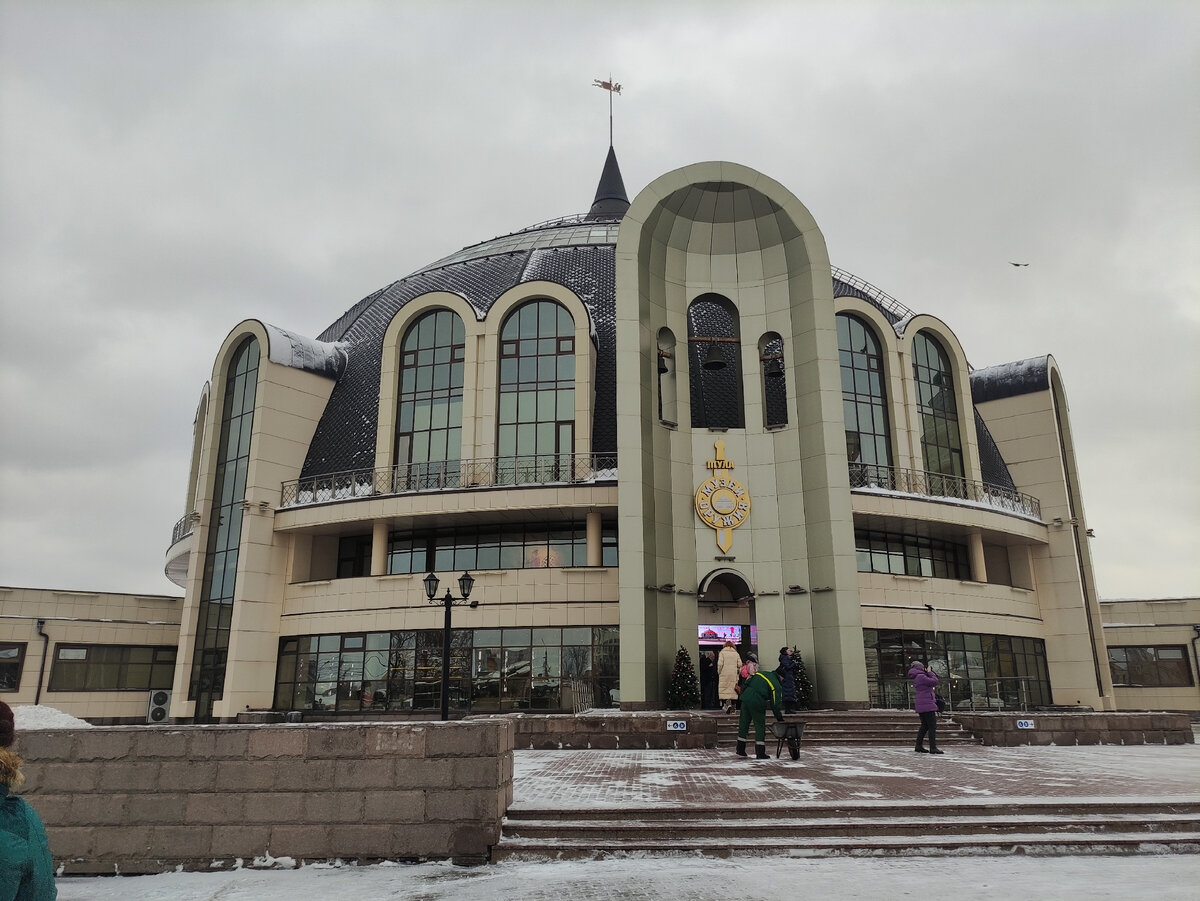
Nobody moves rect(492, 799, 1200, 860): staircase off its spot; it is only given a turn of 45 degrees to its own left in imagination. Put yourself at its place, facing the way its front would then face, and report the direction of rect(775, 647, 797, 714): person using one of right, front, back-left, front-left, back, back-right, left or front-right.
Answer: back-left

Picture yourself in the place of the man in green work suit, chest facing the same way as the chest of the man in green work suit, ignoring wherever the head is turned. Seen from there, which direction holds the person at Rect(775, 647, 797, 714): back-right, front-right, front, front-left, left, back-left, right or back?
front-left

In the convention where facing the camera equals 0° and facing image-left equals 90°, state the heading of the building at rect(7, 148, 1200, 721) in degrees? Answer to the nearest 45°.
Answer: approximately 0°

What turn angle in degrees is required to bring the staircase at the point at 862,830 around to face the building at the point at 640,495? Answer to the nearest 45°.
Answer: approximately 180°

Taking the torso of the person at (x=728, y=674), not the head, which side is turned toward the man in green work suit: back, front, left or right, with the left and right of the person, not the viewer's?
back

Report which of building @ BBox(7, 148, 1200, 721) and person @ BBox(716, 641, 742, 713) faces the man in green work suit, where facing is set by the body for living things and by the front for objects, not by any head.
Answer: the building

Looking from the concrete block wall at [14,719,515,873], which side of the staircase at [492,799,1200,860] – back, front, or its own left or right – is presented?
right

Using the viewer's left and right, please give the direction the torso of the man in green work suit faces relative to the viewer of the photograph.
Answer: facing away from the viewer and to the right of the viewer

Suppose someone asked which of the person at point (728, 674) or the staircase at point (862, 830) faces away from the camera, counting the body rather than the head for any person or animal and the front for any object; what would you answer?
the person

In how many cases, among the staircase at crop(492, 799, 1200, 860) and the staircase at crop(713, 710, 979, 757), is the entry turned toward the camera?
2

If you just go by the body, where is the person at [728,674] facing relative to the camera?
away from the camera

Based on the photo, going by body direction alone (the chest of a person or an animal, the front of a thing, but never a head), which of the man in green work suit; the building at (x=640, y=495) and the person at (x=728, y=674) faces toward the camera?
the building

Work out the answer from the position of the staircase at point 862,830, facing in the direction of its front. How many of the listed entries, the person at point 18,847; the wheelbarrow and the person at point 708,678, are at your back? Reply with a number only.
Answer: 2

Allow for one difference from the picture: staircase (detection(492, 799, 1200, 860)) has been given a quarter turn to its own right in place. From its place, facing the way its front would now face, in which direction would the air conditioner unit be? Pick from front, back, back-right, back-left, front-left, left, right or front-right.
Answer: front-right

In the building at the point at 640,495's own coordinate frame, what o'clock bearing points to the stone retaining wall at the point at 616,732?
The stone retaining wall is roughly at 12 o'clock from the building.

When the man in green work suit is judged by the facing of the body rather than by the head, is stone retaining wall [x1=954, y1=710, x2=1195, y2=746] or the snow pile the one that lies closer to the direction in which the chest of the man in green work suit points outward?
the stone retaining wall
